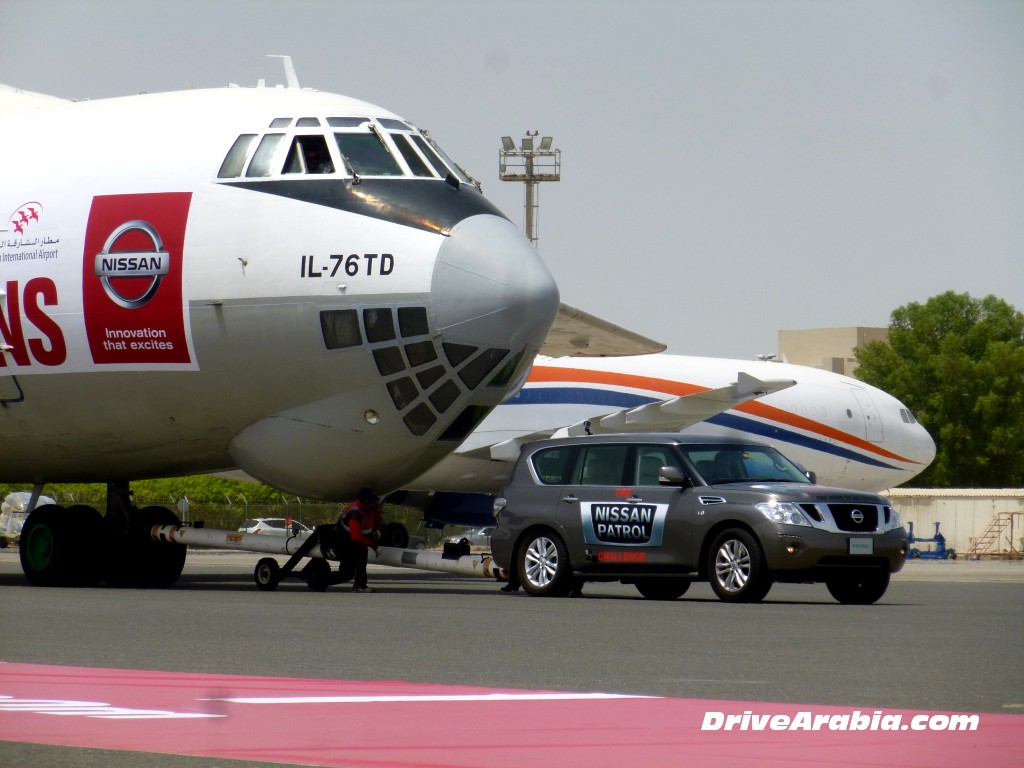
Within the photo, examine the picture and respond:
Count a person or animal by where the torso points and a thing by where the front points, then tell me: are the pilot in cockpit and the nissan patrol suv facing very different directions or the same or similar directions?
same or similar directions

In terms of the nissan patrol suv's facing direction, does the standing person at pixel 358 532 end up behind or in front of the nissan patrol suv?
behind

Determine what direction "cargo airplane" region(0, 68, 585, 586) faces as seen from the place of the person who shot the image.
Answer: facing the viewer and to the right of the viewer

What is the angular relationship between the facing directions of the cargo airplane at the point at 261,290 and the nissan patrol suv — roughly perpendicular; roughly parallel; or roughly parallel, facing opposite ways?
roughly parallel

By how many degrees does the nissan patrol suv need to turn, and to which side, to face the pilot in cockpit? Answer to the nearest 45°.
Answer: approximately 135° to its right

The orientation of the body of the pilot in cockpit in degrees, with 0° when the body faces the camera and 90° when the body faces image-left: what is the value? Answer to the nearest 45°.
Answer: approximately 315°

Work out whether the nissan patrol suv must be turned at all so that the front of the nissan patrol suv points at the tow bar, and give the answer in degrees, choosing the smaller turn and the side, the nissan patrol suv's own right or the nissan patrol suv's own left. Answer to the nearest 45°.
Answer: approximately 135° to the nissan patrol suv's own right

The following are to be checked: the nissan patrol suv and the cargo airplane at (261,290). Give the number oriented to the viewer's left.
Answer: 0
